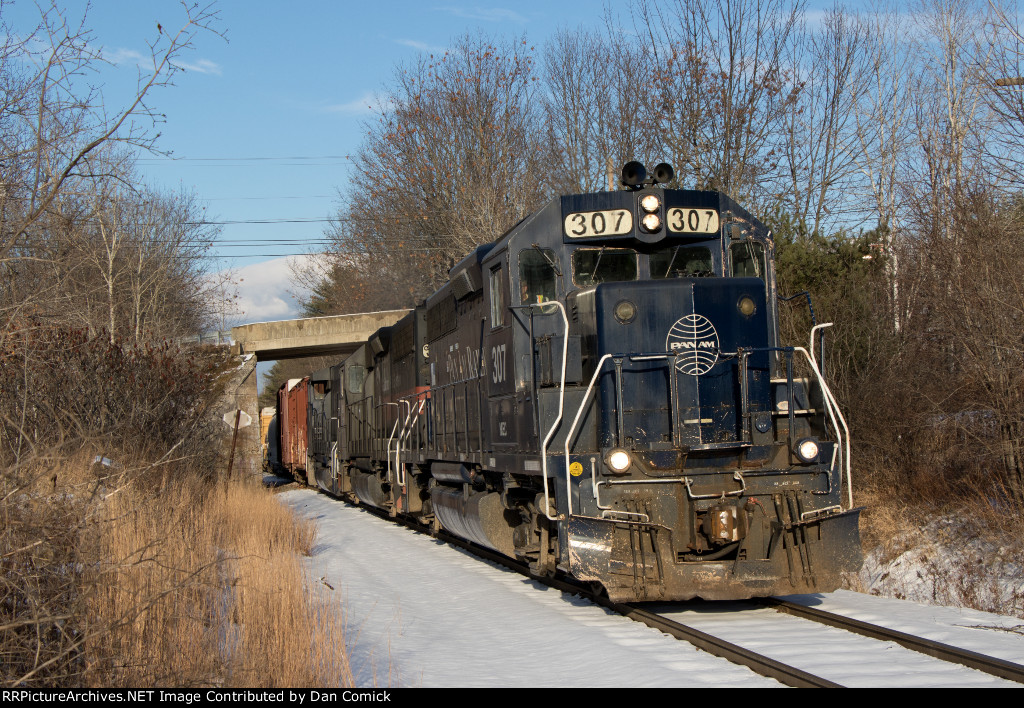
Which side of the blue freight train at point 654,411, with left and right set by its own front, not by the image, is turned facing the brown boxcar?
back

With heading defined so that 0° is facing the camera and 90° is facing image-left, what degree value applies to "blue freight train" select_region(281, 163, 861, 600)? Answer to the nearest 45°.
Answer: approximately 315°

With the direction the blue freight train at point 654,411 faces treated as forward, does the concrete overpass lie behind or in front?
behind
